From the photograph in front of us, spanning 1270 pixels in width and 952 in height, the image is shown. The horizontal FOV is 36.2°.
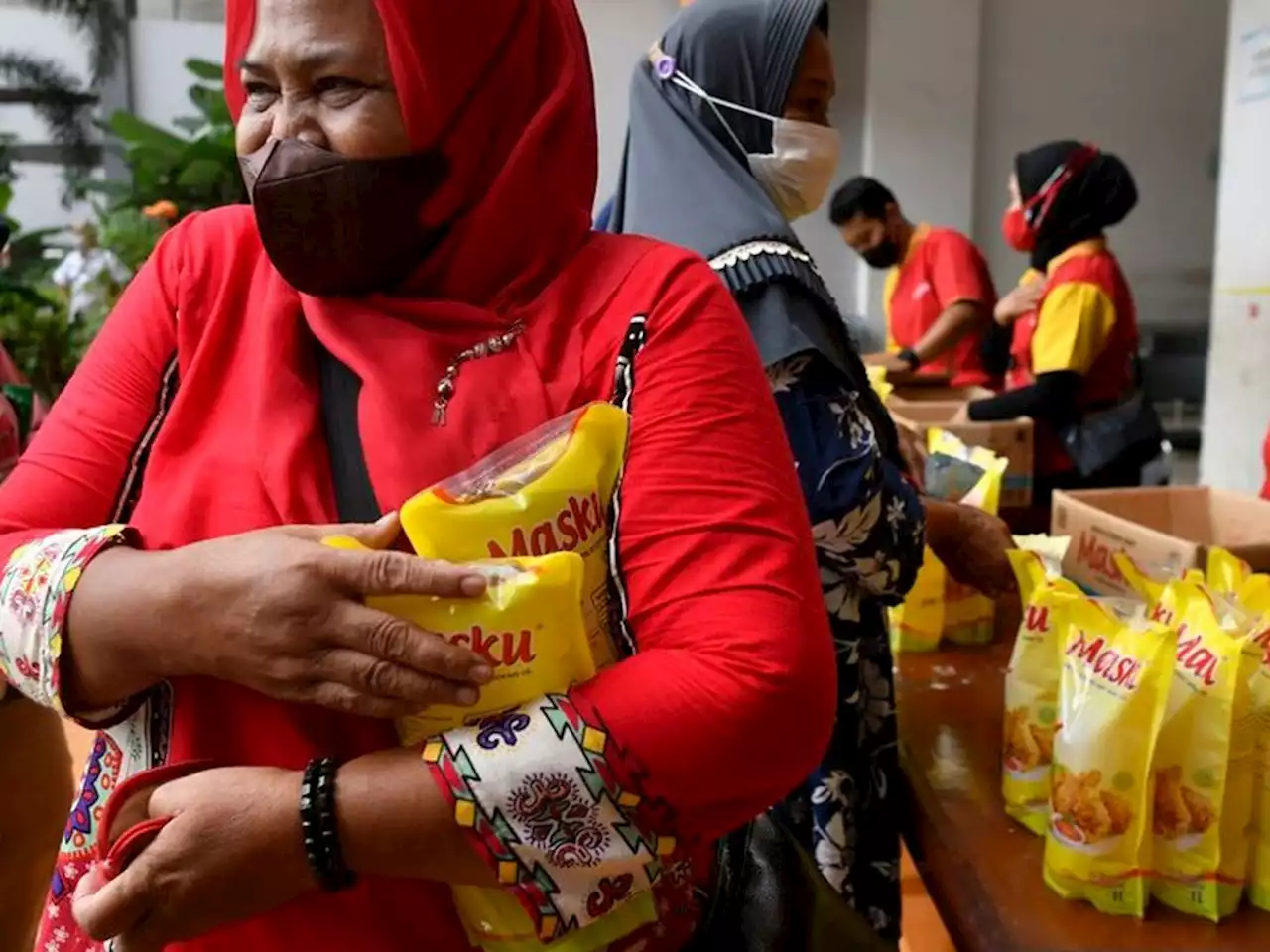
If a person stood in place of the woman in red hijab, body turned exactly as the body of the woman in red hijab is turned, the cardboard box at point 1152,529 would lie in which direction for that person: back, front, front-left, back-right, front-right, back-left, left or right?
back

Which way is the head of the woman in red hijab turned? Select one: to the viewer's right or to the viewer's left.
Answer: to the viewer's left

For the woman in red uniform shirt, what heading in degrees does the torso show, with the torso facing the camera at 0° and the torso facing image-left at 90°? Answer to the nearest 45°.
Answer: approximately 90°

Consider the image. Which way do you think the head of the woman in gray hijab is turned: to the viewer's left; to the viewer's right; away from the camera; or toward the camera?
to the viewer's right

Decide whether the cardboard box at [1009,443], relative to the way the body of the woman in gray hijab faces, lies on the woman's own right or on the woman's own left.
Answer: on the woman's own left

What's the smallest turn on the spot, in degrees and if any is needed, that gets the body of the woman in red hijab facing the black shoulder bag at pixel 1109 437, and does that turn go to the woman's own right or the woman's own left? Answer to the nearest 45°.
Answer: approximately 180°

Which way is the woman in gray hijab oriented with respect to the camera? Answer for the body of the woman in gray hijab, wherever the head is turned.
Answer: to the viewer's right

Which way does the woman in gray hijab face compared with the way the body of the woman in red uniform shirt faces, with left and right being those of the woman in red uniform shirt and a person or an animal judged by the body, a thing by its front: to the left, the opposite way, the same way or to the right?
the opposite way

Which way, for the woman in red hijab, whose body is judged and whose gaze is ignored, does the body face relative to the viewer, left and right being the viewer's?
facing the viewer and to the left of the viewer

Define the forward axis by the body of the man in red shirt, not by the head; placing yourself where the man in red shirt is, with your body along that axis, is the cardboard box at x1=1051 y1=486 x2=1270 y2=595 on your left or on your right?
on your left

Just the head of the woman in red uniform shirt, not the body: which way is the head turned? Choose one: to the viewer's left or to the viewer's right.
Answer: to the viewer's left
